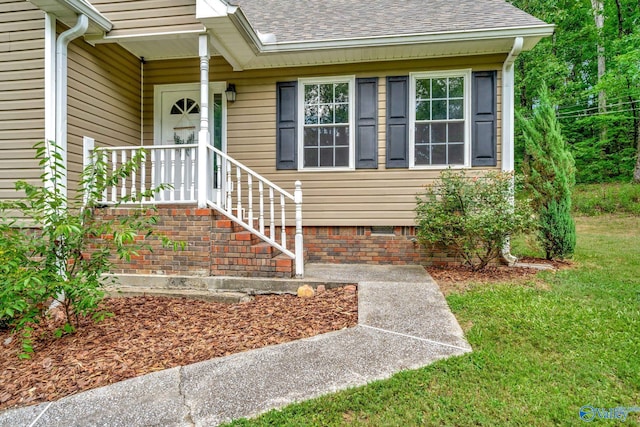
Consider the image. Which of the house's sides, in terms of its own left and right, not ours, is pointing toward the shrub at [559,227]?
left

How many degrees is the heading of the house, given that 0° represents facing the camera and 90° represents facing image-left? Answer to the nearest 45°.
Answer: approximately 0°

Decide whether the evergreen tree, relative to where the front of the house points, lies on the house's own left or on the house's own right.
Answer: on the house's own left
